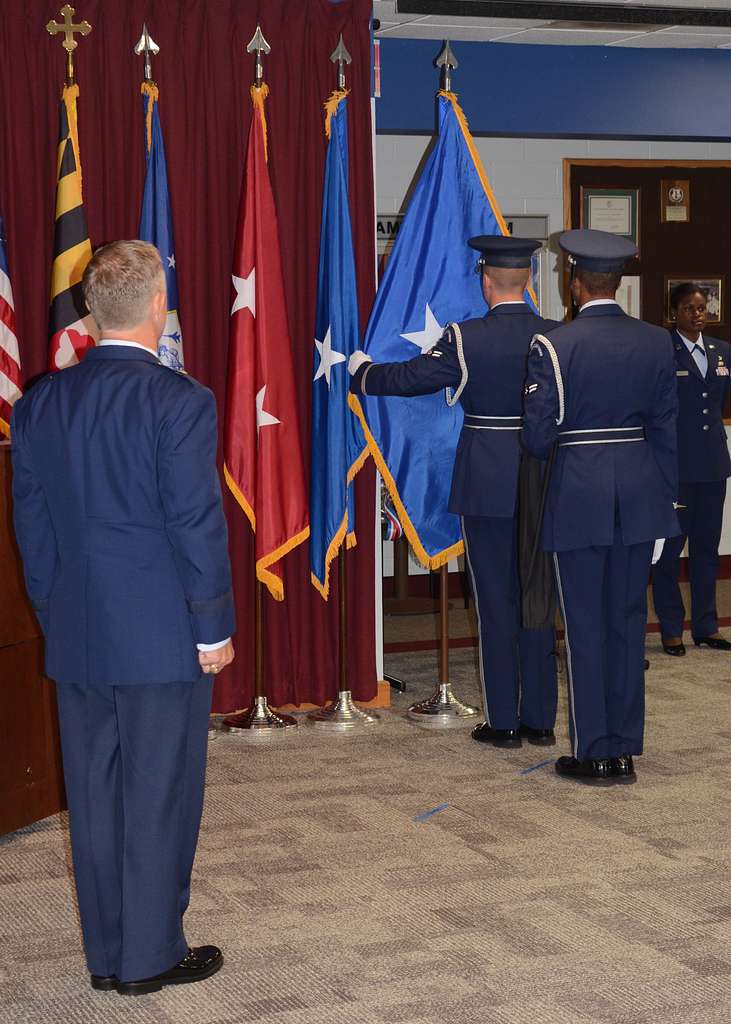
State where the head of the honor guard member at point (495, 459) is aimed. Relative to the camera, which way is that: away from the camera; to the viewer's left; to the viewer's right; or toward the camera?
away from the camera

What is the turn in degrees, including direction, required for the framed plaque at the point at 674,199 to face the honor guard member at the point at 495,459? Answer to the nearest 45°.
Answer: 0° — it already faces them

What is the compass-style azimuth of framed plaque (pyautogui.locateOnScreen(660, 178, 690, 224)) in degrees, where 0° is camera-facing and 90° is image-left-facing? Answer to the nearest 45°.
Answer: approximately 0°

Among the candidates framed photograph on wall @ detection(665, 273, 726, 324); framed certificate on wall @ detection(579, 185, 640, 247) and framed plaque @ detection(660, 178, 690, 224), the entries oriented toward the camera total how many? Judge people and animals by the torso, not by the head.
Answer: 3

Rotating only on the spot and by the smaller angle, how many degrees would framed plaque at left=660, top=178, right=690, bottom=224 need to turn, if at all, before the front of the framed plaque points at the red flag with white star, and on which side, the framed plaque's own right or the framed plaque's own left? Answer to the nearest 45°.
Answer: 0° — it already faces it

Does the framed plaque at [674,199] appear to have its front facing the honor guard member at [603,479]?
yes

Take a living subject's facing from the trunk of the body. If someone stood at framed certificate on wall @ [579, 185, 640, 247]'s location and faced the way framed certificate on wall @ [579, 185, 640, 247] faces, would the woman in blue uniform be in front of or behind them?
in front

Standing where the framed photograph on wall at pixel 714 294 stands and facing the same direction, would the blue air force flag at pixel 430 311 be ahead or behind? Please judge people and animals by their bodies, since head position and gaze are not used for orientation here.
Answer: ahead

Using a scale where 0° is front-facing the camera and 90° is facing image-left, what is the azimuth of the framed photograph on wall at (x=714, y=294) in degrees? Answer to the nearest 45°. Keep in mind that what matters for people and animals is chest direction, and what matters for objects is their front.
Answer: approximately 0°

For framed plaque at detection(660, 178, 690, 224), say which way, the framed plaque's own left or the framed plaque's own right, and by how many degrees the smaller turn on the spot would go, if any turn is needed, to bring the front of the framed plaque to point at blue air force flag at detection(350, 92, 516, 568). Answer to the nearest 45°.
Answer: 0° — it already faces it

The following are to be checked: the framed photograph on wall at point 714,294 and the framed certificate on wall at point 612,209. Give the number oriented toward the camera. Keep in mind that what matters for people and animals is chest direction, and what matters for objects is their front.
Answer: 2

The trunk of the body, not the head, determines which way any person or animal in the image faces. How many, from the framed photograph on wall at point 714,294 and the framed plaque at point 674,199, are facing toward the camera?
2

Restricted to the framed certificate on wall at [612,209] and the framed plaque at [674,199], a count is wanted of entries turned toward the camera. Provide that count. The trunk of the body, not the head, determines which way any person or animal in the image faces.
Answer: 2

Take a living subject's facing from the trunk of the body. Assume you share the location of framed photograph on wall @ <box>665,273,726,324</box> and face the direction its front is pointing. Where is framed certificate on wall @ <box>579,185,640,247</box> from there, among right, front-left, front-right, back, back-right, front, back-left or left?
front-right
